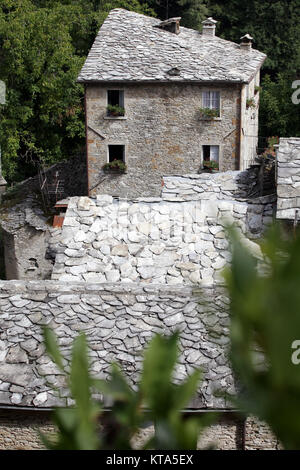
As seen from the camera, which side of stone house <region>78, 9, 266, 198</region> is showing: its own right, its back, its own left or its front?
front

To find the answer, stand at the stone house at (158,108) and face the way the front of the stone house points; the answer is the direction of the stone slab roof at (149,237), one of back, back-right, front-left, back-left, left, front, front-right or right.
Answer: front

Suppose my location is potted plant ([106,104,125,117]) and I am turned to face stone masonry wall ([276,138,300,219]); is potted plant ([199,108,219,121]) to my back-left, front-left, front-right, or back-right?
front-left

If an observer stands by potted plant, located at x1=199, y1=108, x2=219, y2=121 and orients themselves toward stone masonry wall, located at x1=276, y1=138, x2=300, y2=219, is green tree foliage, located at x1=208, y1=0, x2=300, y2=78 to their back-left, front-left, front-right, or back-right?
back-left

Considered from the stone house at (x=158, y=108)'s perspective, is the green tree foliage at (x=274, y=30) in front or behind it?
behind

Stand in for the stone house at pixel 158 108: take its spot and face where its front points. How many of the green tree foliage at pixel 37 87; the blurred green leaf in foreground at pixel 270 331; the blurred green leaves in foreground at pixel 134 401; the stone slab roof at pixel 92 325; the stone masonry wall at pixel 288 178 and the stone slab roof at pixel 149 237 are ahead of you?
5

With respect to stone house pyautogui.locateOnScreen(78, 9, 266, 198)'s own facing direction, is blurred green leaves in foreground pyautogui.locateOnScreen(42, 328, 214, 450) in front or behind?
in front

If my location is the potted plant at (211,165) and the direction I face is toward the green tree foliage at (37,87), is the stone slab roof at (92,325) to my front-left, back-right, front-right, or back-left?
back-left

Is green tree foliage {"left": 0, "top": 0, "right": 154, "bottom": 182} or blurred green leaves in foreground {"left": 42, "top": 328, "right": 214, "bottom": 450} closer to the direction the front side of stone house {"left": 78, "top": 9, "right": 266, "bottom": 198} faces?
the blurred green leaves in foreground

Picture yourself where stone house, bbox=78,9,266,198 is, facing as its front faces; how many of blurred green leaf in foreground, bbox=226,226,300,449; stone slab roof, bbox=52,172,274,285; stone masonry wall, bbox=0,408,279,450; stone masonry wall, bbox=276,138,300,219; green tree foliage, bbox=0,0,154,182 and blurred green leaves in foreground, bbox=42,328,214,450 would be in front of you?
5

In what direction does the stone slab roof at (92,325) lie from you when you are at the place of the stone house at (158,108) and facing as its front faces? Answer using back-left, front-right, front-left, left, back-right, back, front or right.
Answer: front

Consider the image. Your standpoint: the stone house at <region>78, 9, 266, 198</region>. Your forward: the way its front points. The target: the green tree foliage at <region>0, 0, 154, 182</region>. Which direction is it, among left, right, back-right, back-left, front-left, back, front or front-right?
back-right

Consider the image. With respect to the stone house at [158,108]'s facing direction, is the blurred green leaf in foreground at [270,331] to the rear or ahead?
ahead

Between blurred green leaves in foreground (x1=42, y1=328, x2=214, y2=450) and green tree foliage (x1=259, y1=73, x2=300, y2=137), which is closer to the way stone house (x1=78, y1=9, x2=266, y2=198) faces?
the blurred green leaves in foreground
